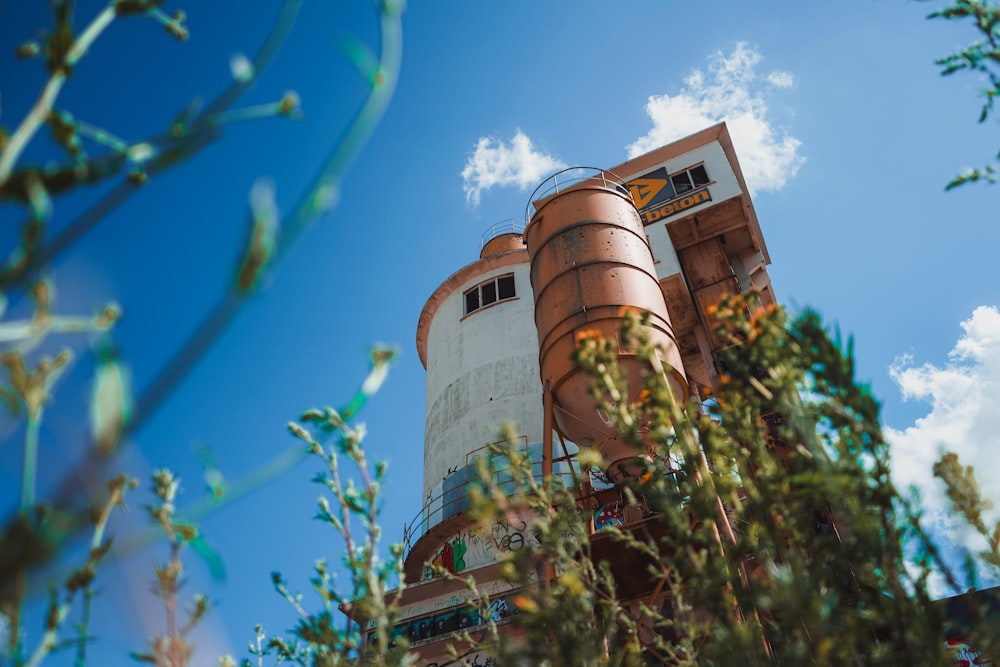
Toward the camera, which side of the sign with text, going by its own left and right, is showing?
front
